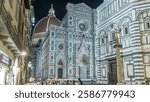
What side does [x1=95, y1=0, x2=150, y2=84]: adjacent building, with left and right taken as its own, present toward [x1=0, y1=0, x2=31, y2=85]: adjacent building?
front

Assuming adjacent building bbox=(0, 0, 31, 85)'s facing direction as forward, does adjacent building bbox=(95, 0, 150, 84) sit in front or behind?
in front

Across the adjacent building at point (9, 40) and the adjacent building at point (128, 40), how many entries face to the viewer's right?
1

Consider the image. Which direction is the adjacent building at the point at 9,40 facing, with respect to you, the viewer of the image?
facing to the right of the viewer

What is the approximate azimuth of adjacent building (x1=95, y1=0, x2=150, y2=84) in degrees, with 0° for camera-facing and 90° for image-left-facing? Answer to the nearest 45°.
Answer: approximately 45°

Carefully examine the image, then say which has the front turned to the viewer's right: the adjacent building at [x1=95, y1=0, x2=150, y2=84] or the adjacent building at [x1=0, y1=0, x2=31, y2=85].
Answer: the adjacent building at [x1=0, y1=0, x2=31, y2=85]

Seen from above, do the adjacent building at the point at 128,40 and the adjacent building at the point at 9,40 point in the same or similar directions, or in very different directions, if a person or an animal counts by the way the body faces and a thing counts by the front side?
very different directions
